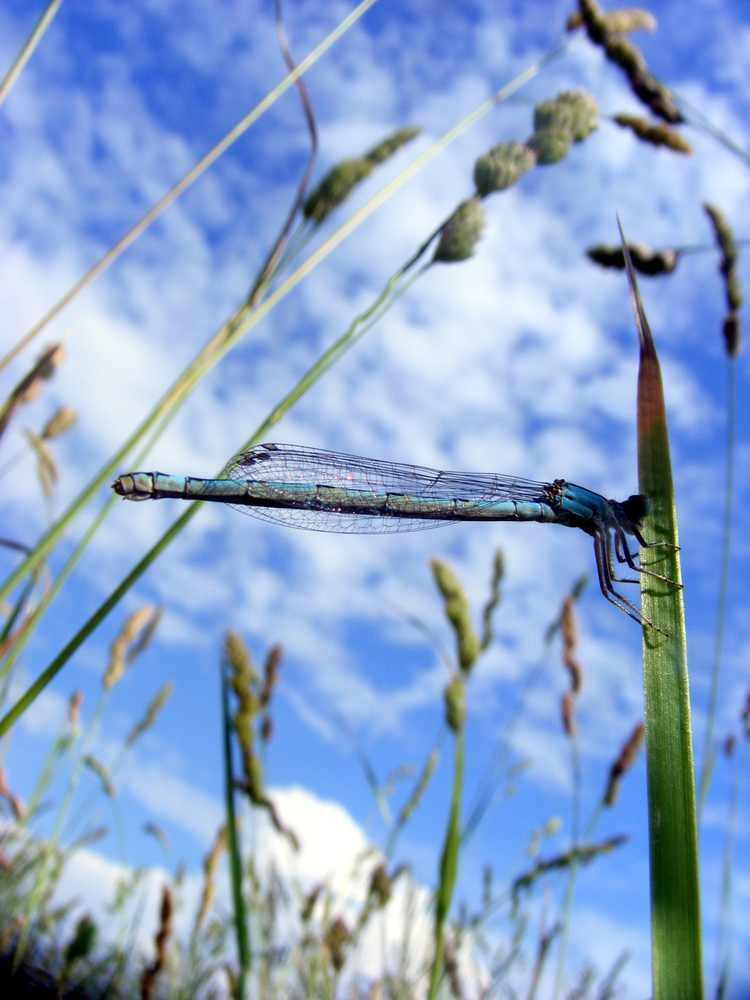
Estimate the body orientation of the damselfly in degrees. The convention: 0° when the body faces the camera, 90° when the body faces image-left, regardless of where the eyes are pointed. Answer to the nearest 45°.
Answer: approximately 270°
